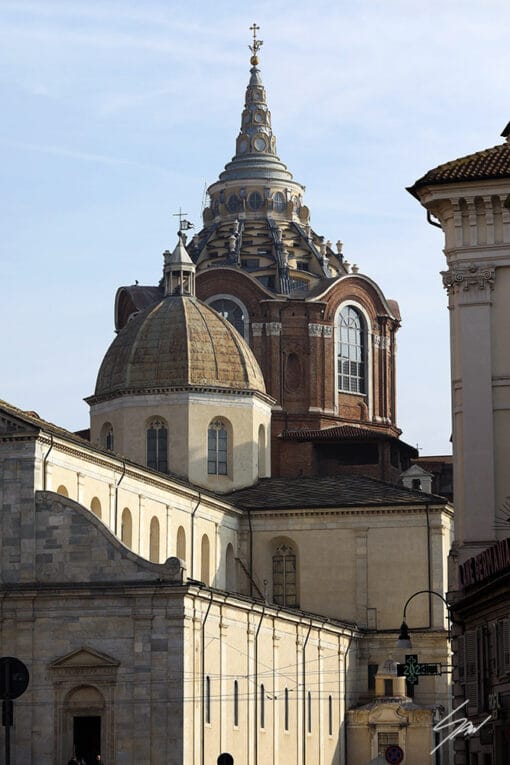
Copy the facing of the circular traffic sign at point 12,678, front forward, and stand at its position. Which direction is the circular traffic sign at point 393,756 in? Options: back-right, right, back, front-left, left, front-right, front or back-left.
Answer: front-right

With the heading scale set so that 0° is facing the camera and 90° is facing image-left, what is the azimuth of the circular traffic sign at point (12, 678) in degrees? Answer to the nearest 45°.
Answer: approximately 180°
